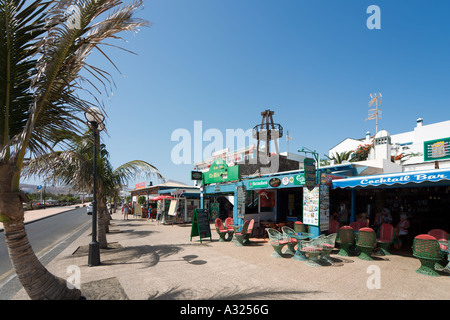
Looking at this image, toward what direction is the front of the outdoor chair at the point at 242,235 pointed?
to the viewer's left

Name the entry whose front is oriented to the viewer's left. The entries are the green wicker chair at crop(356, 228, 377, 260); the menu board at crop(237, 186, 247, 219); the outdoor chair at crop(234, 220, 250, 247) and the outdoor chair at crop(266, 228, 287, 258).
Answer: the outdoor chair at crop(234, 220, 250, 247)

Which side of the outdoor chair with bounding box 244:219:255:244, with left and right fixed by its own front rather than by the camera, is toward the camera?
left

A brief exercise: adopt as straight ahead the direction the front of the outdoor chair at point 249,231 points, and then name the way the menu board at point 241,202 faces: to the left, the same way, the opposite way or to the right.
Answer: to the left

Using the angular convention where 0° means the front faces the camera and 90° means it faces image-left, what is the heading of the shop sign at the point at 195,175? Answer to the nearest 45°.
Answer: approximately 0°

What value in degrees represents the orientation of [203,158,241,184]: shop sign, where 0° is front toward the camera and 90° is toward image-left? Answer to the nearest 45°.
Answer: approximately 45°

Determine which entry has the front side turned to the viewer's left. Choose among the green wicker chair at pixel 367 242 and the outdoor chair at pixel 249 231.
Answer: the outdoor chair

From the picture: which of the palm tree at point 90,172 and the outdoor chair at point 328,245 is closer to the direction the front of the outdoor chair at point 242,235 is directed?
the palm tree
